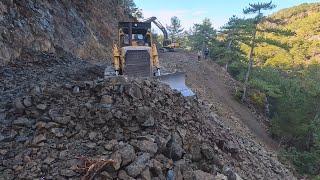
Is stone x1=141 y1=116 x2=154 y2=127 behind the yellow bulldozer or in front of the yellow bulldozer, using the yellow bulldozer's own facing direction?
in front

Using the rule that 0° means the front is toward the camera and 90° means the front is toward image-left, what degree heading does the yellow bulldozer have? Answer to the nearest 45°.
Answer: approximately 0°

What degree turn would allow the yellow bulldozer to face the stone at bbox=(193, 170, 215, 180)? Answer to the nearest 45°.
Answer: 0° — it already faces it

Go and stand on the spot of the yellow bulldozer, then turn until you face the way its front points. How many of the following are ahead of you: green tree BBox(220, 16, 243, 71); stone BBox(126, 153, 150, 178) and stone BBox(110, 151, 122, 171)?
2

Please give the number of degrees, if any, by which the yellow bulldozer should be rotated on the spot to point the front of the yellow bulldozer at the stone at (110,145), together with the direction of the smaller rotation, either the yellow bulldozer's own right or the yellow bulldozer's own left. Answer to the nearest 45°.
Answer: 0° — it already faces it

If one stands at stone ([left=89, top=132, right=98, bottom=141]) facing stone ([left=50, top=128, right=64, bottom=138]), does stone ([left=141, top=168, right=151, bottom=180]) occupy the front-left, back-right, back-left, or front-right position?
back-left

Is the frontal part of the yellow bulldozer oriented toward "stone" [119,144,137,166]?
yes

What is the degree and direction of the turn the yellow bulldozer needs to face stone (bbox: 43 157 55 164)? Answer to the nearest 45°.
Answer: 0° — it already faces it

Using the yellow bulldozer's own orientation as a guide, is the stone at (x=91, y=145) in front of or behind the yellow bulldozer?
in front

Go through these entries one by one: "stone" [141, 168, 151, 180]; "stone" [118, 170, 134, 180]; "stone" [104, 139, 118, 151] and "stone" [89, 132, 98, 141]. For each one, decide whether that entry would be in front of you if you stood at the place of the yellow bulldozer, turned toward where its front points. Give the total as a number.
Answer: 4

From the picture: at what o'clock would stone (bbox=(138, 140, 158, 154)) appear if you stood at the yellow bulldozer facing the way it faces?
The stone is roughly at 12 o'clock from the yellow bulldozer.

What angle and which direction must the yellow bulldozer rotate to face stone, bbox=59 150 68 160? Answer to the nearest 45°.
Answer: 0° — it already faces it

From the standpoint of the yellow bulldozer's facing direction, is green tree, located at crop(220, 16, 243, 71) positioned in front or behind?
behind

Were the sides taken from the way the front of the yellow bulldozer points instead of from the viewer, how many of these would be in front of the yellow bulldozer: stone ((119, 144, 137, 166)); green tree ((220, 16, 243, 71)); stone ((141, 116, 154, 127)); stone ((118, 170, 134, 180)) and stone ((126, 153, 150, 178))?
4

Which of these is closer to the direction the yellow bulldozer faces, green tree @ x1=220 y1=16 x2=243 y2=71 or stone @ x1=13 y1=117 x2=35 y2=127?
the stone

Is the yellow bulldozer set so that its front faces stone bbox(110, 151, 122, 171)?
yes

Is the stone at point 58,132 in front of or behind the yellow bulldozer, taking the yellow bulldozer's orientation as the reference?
in front
